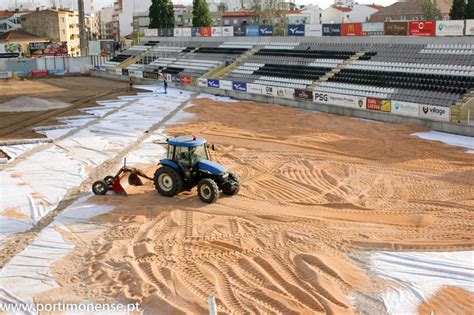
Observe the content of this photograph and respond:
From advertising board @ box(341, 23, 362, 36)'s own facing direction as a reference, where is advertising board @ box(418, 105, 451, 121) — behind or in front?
in front

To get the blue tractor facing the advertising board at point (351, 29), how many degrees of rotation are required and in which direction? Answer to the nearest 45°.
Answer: approximately 90° to its left

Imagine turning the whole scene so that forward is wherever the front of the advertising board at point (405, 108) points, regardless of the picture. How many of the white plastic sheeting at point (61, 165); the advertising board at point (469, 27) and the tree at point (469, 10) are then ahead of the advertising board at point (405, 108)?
1

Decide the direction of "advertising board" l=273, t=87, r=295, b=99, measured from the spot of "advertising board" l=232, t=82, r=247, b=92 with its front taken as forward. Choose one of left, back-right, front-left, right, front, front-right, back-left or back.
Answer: left

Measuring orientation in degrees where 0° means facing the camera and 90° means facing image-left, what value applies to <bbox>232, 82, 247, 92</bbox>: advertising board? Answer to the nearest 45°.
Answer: approximately 45°

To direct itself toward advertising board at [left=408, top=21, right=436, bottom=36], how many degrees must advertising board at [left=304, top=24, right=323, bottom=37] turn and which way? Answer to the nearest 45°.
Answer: approximately 45° to its left

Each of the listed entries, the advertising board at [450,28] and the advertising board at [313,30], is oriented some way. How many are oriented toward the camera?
2

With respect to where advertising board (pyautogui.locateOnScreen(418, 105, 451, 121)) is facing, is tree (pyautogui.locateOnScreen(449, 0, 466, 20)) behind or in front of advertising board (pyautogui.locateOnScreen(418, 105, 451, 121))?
behind
